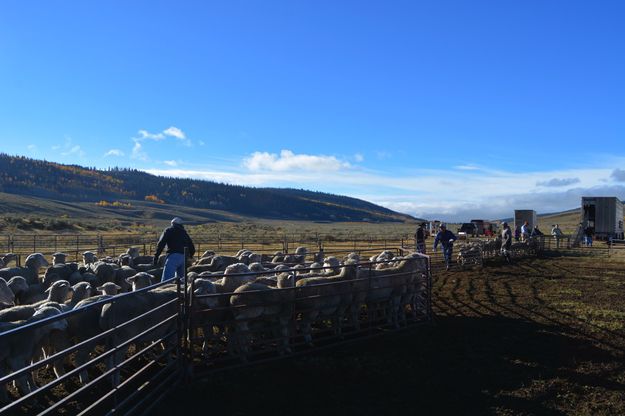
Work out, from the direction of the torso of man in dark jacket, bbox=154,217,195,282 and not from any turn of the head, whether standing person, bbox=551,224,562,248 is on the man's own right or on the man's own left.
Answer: on the man's own right

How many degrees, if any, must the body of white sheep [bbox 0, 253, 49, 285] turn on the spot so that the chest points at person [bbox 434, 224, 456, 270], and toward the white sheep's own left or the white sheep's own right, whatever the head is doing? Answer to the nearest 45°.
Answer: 0° — it already faces them

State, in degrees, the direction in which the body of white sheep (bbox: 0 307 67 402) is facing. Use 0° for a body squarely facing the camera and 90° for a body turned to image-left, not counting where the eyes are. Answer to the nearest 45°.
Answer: approximately 270°

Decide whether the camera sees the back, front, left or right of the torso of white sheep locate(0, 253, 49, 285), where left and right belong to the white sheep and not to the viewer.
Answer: right

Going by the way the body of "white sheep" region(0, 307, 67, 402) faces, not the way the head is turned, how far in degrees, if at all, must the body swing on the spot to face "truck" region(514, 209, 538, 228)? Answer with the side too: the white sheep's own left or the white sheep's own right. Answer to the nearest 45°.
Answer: approximately 45° to the white sheep's own left

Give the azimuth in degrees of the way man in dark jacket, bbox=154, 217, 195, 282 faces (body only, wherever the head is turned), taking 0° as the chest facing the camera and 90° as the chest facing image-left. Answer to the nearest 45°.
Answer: approximately 180°

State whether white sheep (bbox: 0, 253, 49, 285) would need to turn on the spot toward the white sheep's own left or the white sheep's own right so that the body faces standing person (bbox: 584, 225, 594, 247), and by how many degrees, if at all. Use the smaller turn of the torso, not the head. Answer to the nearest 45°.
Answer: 0° — it already faces them

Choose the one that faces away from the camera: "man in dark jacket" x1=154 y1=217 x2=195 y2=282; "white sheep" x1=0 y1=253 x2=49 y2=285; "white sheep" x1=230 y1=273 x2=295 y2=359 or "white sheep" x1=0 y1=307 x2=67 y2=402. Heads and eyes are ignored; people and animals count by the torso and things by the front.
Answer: the man in dark jacket
